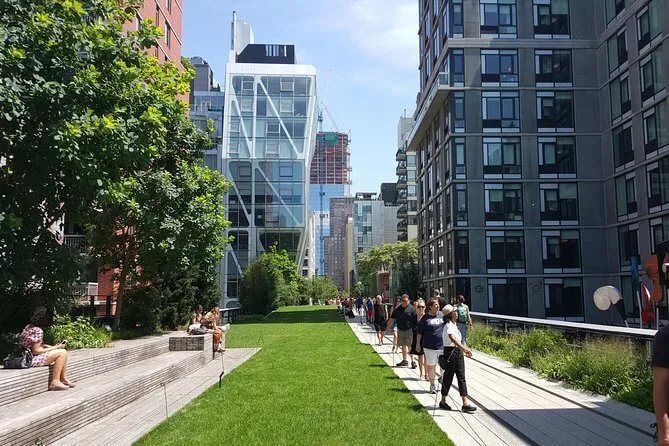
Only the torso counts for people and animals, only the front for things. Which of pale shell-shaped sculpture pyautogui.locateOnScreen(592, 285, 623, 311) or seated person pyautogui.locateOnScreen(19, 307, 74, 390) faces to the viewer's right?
the seated person

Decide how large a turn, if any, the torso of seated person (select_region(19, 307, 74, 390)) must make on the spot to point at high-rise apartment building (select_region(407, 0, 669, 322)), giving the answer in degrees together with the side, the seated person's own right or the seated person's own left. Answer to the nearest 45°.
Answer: approximately 45° to the seated person's own left

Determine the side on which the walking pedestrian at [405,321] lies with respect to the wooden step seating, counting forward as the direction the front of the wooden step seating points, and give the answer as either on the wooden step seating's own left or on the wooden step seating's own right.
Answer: on the wooden step seating's own left

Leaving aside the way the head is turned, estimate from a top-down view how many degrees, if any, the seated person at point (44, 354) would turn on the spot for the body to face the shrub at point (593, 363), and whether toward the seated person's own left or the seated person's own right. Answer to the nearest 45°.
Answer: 0° — they already face it

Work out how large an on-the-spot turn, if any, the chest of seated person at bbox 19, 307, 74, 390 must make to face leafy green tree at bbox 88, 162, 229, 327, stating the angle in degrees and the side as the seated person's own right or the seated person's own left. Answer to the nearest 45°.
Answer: approximately 90° to the seated person's own left

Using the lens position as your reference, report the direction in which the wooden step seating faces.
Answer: facing the viewer and to the right of the viewer

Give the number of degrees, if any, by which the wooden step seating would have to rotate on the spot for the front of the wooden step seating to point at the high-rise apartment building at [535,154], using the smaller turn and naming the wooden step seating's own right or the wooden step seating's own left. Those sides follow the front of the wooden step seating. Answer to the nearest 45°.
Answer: approximately 90° to the wooden step seating's own left

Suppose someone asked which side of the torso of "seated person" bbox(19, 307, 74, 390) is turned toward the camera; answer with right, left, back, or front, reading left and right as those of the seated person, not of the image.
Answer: right

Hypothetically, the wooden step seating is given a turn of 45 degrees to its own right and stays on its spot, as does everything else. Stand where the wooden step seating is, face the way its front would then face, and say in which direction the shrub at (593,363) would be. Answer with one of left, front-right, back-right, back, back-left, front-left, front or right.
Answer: left

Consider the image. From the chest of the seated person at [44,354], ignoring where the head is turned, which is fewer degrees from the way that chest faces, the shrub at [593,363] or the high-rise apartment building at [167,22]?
the shrub

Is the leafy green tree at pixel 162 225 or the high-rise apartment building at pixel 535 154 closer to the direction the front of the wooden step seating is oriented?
the high-rise apartment building
